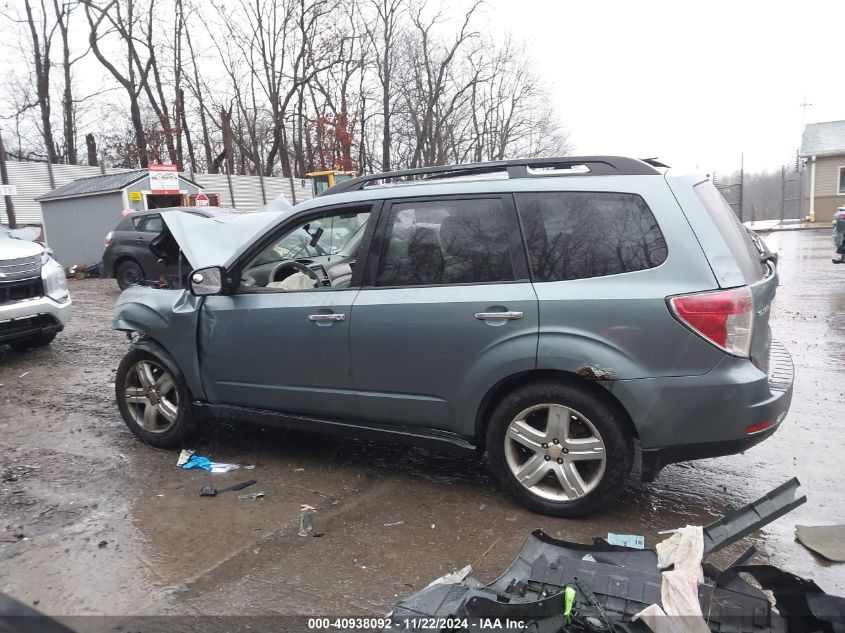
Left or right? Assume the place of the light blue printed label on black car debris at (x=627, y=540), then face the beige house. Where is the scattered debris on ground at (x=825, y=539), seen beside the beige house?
right

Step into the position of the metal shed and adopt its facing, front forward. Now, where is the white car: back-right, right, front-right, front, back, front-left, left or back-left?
front-right

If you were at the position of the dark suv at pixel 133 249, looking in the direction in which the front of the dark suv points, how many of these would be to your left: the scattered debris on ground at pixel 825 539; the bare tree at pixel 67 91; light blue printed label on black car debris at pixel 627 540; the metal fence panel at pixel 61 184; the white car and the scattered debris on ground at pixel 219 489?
2

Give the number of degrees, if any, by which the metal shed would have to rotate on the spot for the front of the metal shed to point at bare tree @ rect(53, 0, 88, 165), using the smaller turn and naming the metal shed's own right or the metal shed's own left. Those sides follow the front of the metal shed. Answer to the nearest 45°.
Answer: approximately 135° to the metal shed's own left

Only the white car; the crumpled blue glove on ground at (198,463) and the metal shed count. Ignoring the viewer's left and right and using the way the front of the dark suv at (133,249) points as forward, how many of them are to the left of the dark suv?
1

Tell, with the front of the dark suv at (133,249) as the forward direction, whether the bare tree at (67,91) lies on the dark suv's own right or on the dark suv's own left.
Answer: on the dark suv's own left

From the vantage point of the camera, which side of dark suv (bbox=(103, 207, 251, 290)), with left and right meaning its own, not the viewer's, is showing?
right

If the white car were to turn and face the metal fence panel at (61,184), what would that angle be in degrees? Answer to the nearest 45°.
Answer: approximately 135° to its left

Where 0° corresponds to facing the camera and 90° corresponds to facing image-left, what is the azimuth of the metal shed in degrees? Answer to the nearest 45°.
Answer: approximately 315°

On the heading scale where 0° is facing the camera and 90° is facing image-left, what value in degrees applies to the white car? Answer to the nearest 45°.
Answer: approximately 315°
